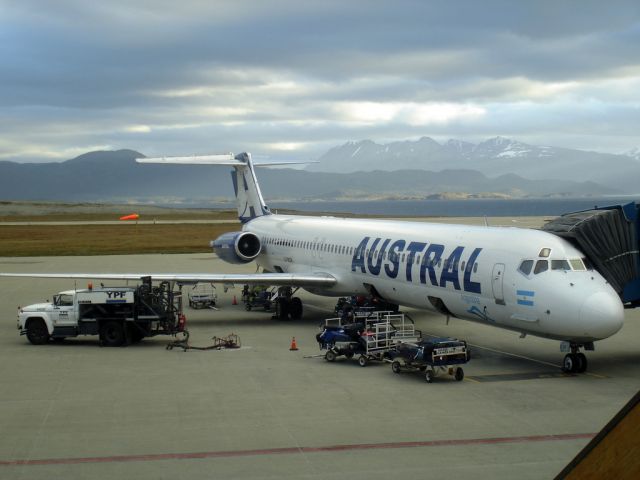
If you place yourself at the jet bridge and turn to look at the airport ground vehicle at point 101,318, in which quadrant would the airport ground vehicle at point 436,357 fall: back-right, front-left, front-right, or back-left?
front-left

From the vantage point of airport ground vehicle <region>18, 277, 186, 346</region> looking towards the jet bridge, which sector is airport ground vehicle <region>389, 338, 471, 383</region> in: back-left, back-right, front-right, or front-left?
front-right

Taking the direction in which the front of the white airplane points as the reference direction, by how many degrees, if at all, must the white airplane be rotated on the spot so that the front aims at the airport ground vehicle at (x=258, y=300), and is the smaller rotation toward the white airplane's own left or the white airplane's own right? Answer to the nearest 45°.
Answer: approximately 180°

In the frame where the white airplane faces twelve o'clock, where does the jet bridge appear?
The jet bridge is roughly at 11 o'clock from the white airplane.

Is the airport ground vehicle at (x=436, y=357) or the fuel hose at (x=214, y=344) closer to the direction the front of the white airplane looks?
the airport ground vehicle

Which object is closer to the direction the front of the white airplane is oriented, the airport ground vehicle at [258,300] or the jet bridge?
the jet bridge

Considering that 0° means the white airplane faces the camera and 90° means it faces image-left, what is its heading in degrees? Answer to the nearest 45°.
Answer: approximately 315°

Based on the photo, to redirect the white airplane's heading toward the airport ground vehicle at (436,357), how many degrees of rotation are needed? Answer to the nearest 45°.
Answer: approximately 45° to its right

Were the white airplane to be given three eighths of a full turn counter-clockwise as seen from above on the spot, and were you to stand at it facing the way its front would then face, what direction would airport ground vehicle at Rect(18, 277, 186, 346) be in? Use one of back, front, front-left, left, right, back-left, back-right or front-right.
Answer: left

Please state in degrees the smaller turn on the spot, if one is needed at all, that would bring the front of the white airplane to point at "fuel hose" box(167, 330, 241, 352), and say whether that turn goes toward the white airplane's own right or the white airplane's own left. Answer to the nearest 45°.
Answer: approximately 135° to the white airplane's own right

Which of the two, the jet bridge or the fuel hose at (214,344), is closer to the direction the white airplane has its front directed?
the jet bridge
